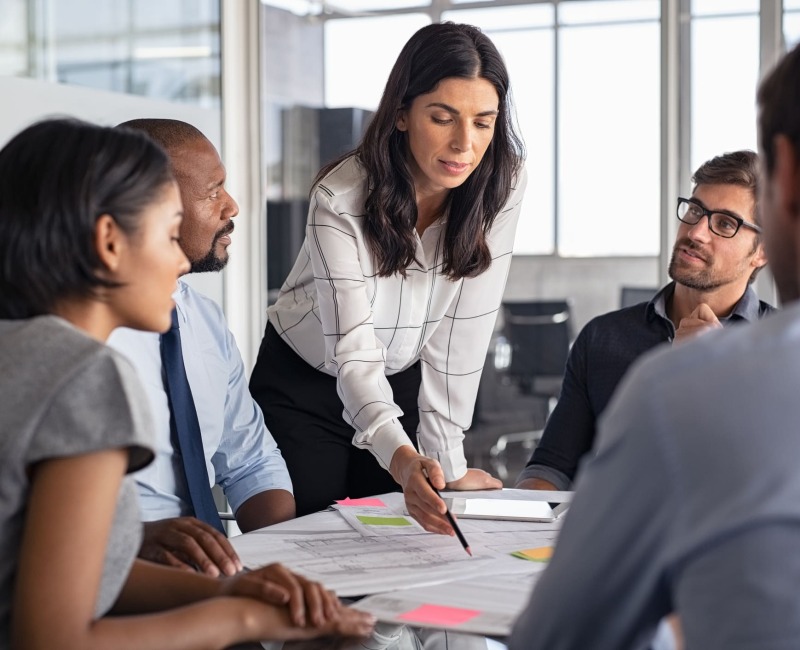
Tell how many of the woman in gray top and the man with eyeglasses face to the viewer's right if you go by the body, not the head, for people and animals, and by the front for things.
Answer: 1

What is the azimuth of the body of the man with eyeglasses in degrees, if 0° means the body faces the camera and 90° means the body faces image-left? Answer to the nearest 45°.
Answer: approximately 45°

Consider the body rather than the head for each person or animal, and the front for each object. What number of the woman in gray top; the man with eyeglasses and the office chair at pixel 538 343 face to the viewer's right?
1

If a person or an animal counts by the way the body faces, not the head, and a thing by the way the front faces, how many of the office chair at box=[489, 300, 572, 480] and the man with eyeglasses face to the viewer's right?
0

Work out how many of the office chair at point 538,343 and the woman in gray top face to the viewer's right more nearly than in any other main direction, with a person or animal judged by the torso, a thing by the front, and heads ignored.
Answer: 1

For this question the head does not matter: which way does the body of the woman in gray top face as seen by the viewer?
to the viewer's right
